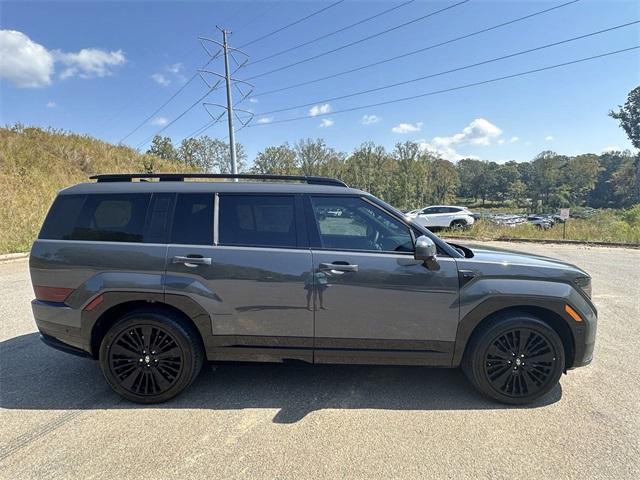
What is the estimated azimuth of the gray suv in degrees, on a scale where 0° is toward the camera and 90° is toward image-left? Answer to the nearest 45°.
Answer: approximately 270°

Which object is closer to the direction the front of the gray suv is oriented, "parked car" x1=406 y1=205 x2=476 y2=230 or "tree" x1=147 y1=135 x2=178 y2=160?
the parked car

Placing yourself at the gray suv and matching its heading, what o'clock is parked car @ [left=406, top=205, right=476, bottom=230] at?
The parked car is roughly at 10 o'clock from the gray suv.

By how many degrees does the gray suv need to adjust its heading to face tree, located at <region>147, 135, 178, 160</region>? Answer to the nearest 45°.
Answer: approximately 135° to its left

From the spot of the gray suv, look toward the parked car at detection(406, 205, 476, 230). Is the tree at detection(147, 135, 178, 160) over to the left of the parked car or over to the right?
left

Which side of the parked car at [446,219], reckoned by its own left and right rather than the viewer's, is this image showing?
left

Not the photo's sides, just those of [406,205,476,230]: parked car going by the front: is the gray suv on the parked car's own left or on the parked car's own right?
on the parked car's own left

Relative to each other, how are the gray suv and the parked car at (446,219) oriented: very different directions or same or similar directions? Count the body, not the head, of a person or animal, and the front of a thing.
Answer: very different directions
